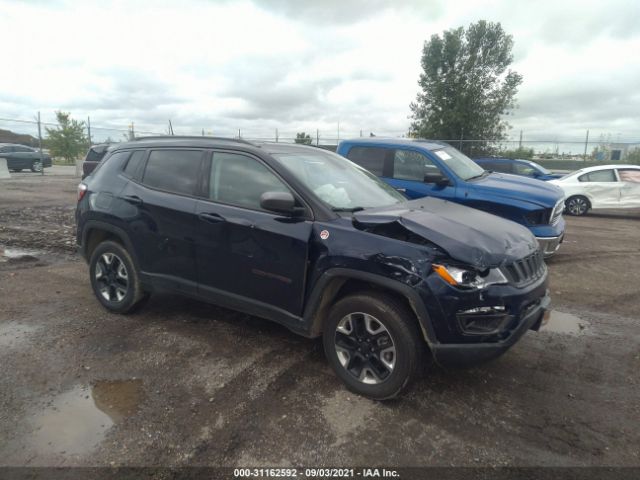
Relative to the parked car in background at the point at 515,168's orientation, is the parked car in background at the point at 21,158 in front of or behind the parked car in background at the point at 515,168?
behind

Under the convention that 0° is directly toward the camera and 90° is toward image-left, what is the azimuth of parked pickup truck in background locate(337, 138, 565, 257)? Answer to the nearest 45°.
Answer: approximately 315°

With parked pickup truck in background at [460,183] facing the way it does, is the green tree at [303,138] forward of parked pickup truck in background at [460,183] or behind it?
behind

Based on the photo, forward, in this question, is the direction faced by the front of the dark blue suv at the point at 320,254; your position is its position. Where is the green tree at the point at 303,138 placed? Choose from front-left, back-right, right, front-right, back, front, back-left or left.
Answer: back-left

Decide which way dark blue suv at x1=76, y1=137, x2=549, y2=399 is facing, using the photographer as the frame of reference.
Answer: facing the viewer and to the right of the viewer

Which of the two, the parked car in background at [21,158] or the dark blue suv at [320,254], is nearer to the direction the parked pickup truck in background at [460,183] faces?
the dark blue suv

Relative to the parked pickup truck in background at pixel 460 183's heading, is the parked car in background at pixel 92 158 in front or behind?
behind

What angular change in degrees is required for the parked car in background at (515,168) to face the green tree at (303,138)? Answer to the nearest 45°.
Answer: approximately 135° to its left
